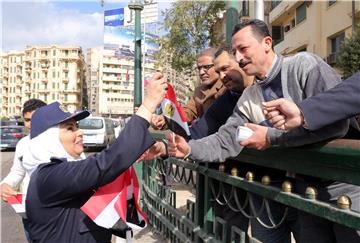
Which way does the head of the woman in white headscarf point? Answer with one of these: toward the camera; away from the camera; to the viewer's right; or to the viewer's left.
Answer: to the viewer's right

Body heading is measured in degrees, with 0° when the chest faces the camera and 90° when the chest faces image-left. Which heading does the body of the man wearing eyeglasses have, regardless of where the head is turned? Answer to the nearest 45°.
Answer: approximately 45°

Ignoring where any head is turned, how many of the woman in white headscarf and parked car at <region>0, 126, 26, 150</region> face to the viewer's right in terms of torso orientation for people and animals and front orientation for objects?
1

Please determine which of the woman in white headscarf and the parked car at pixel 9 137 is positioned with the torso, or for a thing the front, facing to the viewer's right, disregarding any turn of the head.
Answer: the woman in white headscarf

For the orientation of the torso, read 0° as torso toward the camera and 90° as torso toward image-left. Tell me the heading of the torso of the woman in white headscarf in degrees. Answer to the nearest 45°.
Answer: approximately 270°
